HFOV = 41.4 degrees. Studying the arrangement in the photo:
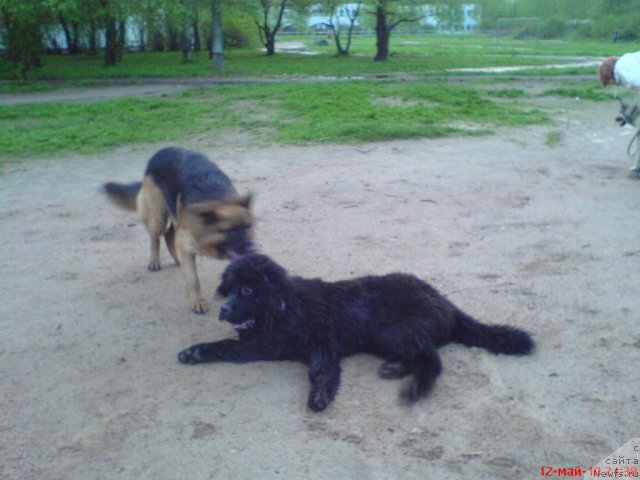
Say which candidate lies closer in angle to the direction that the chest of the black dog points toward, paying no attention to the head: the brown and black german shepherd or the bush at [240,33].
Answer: the brown and black german shepherd

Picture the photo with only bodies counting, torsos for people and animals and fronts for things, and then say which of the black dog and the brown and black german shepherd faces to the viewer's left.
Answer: the black dog

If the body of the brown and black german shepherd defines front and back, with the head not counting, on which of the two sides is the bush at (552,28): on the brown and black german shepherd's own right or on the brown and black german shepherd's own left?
on the brown and black german shepherd's own left

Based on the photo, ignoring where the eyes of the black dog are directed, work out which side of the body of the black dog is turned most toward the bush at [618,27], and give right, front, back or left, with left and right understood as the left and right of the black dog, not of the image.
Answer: right

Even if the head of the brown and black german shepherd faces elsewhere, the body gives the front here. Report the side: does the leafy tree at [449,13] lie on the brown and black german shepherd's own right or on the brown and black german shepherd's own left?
on the brown and black german shepherd's own left

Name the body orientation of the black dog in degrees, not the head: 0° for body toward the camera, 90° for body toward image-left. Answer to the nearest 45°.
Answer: approximately 90°

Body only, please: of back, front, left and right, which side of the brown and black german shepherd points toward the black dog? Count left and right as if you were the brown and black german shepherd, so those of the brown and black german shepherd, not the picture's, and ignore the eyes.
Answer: front

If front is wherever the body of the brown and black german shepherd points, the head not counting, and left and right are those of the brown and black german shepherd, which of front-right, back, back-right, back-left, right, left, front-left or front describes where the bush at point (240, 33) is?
back-left

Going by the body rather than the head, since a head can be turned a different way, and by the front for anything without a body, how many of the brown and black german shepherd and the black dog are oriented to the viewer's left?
1

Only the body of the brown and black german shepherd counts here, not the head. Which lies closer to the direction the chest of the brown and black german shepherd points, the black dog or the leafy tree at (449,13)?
the black dog

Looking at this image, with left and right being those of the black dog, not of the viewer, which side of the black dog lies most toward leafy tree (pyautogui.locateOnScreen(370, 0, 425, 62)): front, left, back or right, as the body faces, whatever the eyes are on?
right

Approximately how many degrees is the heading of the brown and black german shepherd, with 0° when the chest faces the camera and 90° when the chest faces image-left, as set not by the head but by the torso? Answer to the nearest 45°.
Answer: approximately 315°

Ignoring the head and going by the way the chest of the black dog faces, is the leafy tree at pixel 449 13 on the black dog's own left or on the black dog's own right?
on the black dog's own right
